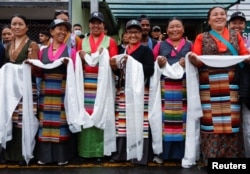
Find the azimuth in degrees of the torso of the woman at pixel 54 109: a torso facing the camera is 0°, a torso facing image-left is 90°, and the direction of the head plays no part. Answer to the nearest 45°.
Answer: approximately 0°

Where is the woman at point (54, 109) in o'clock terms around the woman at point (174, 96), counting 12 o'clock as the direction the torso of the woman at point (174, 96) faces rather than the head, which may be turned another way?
the woman at point (54, 109) is roughly at 3 o'clock from the woman at point (174, 96).

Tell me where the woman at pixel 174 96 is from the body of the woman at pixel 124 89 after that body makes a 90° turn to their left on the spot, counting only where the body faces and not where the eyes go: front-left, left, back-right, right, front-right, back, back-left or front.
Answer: front-left

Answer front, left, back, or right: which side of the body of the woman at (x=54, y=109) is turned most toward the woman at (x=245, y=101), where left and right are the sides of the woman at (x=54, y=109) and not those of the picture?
left

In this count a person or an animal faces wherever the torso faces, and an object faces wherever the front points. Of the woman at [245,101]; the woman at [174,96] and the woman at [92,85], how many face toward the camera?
3

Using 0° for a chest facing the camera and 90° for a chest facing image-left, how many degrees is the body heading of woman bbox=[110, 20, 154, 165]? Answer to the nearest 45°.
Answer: approximately 45°

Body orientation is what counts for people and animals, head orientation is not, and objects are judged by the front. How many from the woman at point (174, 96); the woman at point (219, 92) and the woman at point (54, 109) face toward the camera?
3

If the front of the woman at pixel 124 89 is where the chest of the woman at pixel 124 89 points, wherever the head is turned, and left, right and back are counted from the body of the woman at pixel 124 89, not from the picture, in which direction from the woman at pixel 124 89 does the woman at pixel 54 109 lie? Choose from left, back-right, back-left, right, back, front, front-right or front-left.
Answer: front-right

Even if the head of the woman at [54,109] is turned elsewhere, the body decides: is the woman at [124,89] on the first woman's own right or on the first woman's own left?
on the first woman's own left

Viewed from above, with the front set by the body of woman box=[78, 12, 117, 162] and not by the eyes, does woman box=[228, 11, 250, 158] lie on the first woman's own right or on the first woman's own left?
on the first woman's own left

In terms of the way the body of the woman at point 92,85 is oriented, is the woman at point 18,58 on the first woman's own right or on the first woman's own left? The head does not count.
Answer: on the first woman's own right

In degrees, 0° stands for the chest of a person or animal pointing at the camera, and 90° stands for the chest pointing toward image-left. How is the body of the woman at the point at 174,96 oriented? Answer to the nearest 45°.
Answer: approximately 0°

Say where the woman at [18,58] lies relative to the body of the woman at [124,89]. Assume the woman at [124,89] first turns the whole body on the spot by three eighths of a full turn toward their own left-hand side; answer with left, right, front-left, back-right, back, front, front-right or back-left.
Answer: back
